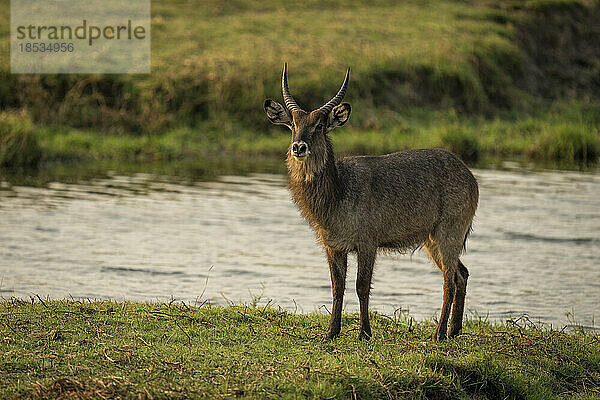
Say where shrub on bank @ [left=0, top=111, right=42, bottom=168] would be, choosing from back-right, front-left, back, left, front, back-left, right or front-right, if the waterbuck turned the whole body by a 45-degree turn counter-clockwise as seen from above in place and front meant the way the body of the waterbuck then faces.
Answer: right

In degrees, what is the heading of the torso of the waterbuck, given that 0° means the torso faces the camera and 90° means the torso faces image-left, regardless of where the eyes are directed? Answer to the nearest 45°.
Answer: approximately 90°
